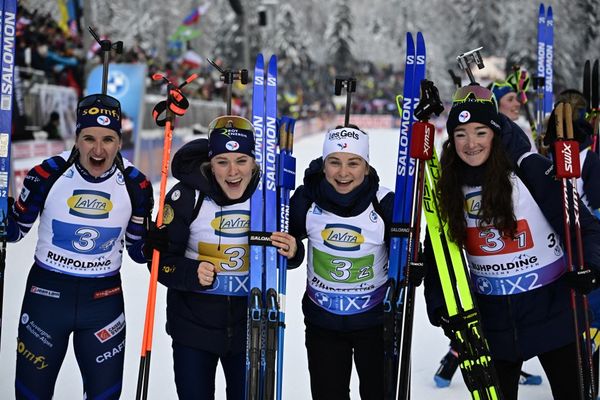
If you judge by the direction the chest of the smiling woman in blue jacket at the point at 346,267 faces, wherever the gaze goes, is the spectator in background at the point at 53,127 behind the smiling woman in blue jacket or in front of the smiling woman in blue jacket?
behind

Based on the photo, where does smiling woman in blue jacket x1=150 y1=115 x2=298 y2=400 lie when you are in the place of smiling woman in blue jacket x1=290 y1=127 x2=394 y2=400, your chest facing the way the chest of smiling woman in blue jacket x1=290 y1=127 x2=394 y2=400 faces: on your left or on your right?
on your right

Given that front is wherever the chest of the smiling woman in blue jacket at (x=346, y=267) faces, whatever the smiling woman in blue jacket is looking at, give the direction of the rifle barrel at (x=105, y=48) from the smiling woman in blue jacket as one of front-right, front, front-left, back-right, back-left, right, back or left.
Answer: right

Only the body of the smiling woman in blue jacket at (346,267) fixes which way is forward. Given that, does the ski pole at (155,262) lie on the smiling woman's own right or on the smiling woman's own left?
on the smiling woman's own right

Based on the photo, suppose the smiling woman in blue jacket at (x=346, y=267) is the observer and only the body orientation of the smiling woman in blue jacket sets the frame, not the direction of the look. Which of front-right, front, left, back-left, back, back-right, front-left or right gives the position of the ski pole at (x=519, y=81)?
back-left

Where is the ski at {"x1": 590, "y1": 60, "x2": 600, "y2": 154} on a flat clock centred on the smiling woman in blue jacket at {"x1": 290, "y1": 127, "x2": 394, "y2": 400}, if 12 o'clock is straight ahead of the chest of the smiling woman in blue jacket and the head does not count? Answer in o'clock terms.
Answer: The ski is roughly at 8 o'clock from the smiling woman in blue jacket.

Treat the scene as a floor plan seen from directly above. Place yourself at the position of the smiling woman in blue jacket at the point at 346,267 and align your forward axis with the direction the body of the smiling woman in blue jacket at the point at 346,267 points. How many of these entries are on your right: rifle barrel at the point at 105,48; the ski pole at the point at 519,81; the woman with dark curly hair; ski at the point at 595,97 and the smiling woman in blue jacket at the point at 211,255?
2

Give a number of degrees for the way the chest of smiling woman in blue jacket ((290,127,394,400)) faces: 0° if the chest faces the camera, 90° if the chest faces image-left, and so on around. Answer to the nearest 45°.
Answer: approximately 0°

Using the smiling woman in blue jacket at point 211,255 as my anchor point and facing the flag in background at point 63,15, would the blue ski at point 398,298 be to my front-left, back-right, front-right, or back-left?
back-right
